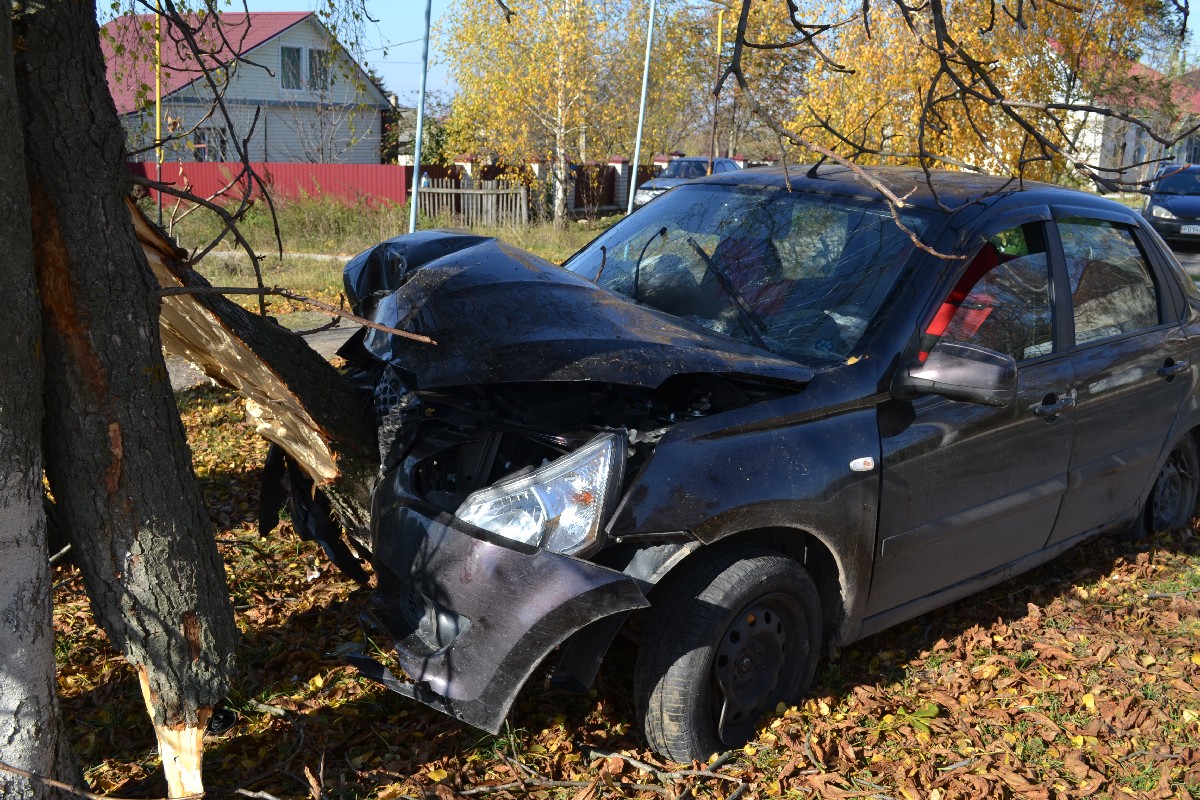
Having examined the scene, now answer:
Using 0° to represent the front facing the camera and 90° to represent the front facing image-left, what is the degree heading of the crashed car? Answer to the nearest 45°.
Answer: approximately 45°

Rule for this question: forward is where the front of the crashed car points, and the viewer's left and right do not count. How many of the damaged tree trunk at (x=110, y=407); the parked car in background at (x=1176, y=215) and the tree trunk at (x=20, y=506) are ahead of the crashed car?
2

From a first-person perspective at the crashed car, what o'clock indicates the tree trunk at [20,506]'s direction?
The tree trunk is roughly at 12 o'clock from the crashed car.

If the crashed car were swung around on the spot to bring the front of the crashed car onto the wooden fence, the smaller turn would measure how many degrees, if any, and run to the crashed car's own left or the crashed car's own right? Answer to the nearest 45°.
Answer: approximately 135° to the crashed car's own right

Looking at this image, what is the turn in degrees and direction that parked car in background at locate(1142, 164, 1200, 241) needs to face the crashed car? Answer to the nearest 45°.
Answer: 0° — it already faces it

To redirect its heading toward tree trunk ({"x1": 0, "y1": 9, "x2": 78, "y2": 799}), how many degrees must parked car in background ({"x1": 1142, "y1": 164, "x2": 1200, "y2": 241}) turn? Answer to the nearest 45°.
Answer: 0° — it already faces it

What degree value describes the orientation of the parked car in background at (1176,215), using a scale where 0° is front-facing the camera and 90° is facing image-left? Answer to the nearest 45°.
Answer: approximately 0°

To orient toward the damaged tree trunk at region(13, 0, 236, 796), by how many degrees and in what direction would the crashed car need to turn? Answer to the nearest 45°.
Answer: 0° — it already faces it

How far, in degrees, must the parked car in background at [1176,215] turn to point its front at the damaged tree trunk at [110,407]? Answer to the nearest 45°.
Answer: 0° — it already faces it
